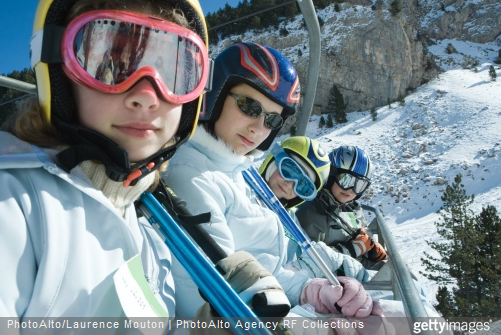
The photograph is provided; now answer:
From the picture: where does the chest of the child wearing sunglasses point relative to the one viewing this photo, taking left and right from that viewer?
facing the viewer and to the right of the viewer

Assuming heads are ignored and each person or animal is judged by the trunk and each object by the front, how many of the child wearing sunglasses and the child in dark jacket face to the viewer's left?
0

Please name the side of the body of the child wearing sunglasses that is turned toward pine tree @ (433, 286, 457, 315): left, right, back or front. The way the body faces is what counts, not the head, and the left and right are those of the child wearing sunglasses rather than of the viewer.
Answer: left

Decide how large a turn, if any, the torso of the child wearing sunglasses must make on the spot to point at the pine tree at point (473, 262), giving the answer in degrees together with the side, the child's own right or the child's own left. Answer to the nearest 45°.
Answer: approximately 90° to the child's own left

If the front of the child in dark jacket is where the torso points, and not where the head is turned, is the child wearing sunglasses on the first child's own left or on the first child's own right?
on the first child's own right

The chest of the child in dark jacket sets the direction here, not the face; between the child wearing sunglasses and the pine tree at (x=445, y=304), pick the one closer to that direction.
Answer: the child wearing sunglasses
